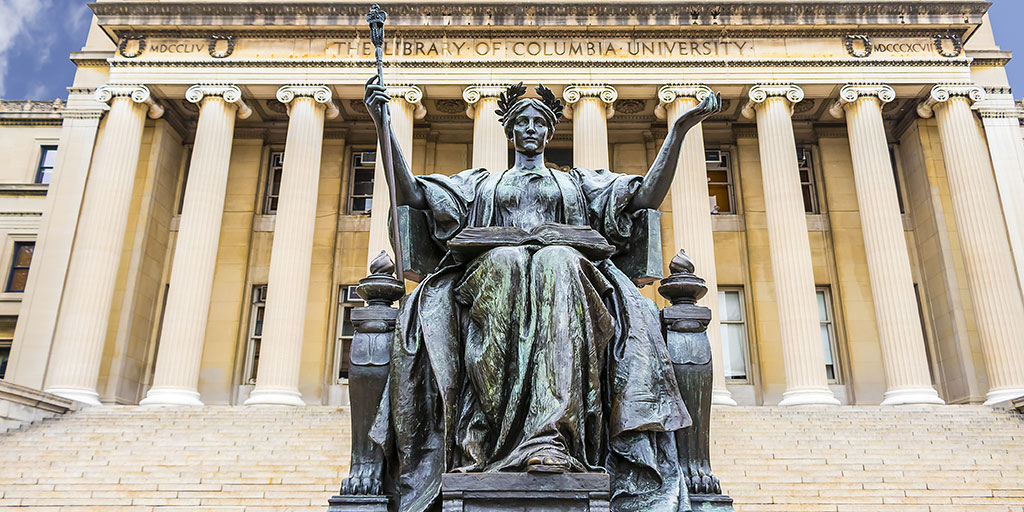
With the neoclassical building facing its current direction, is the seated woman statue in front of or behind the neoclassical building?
in front

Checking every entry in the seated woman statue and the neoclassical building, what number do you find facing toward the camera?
2

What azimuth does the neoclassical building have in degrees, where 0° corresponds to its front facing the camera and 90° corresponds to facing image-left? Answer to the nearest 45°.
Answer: approximately 0°

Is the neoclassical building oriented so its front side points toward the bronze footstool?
yes

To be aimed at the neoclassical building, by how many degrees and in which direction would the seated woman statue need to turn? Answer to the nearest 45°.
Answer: approximately 180°
